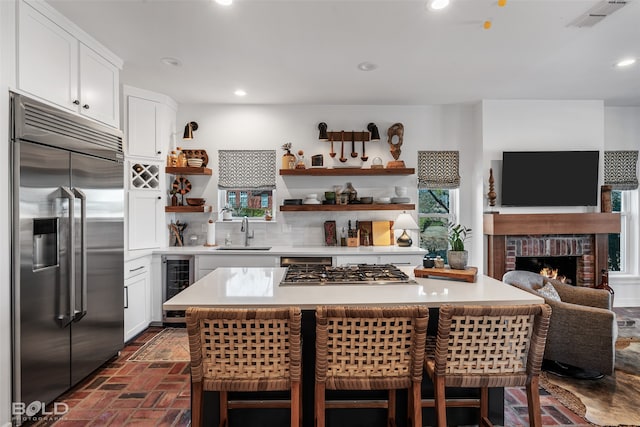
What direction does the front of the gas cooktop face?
away from the camera

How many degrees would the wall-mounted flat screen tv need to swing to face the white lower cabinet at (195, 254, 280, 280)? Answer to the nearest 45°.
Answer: approximately 45° to its right

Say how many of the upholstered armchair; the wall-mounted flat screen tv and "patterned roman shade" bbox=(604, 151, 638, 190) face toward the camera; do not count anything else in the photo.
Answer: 2

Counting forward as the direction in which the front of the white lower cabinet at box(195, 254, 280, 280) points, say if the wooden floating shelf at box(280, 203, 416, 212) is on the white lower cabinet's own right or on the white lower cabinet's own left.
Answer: on the white lower cabinet's own left
